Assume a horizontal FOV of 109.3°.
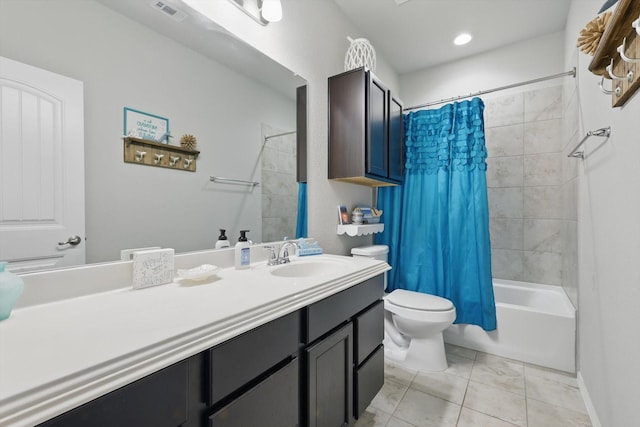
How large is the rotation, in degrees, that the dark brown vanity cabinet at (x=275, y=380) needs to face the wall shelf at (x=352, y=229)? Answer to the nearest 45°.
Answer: approximately 90° to its left

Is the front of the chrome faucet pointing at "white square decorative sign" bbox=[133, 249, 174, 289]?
no

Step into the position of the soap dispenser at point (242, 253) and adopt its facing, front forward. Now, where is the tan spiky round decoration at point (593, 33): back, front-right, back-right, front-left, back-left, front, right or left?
front

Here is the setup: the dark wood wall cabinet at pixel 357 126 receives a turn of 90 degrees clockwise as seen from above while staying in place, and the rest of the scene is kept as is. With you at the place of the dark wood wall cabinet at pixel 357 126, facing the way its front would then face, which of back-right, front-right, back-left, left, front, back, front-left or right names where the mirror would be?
front

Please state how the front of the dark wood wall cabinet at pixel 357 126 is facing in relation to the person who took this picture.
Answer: facing the viewer and to the right of the viewer

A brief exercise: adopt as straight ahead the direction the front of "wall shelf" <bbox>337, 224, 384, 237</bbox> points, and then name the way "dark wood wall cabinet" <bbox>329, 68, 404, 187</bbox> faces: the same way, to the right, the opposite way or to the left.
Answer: the same way

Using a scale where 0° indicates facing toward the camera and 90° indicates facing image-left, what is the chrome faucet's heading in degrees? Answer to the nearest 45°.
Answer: approximately 315°

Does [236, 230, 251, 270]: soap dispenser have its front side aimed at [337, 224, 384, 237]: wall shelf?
no

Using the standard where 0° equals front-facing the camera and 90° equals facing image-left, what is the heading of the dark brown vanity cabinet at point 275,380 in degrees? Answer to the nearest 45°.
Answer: approximately 315°
